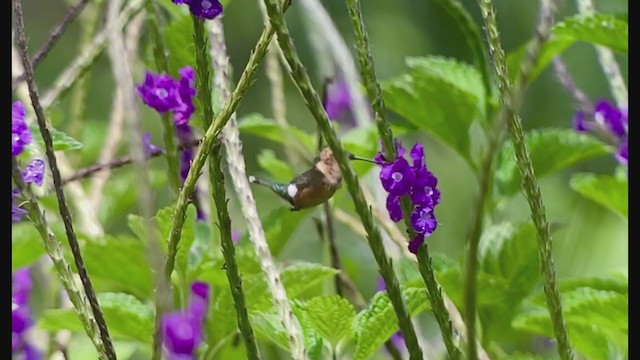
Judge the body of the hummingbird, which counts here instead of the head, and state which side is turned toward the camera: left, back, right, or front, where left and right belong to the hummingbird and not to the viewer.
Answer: right
